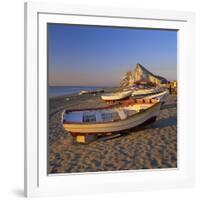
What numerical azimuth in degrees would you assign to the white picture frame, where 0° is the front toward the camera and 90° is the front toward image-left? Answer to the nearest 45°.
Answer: approximately 315°
